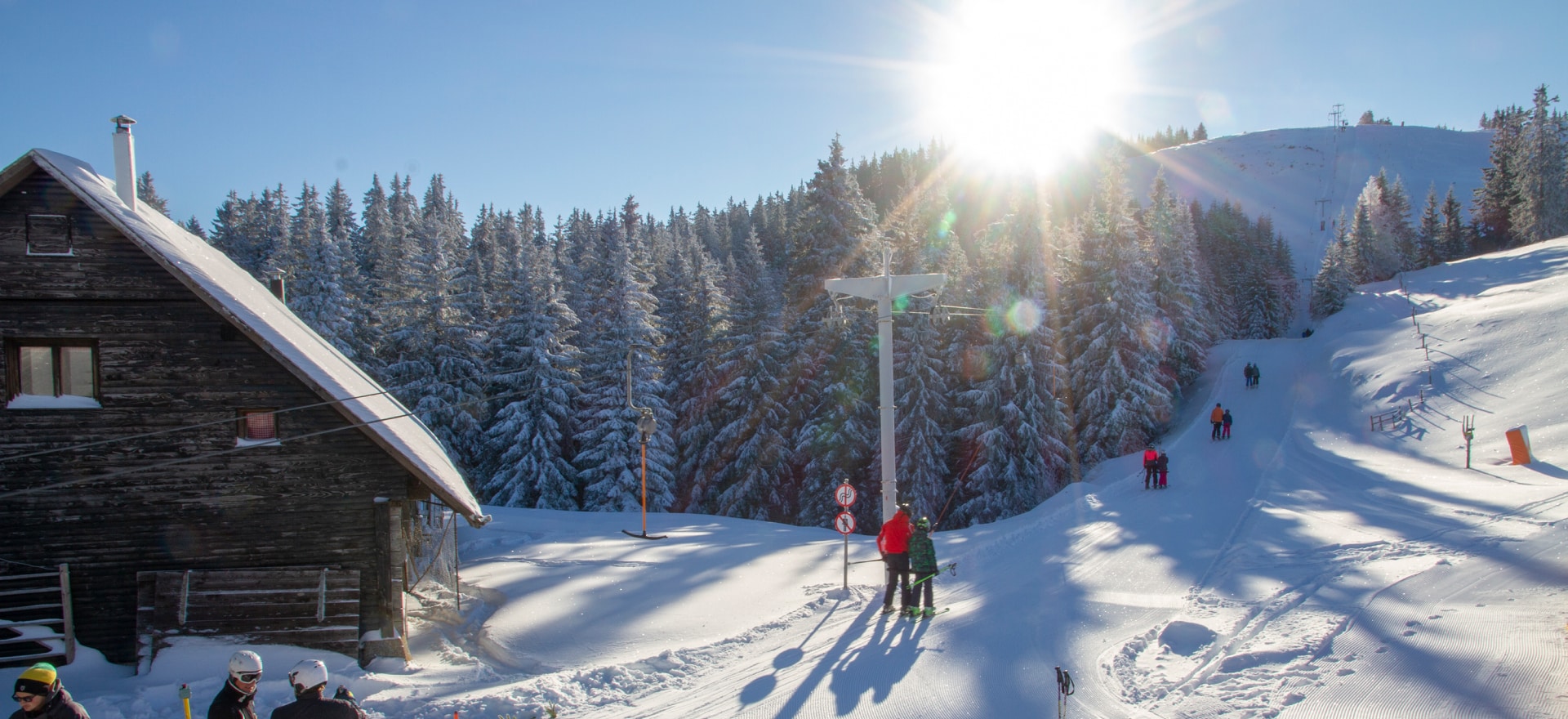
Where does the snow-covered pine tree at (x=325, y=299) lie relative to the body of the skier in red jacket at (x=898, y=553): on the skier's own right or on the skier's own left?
on the skier's own left

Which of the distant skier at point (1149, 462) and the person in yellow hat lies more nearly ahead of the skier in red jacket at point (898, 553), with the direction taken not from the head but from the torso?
the distant skier

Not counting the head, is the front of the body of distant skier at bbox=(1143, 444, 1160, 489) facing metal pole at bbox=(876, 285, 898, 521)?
no

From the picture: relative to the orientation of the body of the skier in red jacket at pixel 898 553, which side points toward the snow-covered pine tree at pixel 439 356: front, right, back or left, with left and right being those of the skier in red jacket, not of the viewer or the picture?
left

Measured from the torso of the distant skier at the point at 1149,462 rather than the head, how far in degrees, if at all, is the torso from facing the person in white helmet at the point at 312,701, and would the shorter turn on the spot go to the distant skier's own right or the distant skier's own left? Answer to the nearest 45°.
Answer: approximately 180°

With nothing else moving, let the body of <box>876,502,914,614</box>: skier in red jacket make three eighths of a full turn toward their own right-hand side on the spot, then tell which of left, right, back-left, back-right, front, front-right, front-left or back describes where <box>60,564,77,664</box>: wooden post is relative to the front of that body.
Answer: right

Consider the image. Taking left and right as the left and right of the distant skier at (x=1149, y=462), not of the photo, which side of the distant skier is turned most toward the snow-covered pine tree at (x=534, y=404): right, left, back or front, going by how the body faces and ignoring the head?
left

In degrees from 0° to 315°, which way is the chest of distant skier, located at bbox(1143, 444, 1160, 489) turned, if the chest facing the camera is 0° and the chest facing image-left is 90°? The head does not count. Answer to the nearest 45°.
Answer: approximately 180°

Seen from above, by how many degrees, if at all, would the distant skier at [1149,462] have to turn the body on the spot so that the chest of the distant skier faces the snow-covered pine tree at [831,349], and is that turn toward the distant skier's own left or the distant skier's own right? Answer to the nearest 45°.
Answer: approximately 45° to the distant skier's own left

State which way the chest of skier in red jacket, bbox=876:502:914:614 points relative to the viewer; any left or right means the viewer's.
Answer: facing away from the viewer and to the right of the viewer

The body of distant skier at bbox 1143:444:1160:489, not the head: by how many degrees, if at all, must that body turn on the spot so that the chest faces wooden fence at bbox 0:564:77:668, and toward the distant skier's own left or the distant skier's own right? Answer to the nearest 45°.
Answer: approximately 135° to the distant skier's own left

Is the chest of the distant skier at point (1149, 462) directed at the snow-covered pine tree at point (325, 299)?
no

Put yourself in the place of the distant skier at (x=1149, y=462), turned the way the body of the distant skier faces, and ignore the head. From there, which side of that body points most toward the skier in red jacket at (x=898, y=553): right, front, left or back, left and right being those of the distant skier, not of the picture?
back

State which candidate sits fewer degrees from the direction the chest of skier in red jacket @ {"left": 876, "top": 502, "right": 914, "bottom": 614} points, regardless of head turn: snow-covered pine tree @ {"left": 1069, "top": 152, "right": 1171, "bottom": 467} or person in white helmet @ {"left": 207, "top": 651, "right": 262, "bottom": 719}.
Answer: the snow-covered pine tree

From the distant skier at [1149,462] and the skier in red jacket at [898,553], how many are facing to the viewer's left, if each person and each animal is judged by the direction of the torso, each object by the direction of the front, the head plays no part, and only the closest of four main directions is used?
0

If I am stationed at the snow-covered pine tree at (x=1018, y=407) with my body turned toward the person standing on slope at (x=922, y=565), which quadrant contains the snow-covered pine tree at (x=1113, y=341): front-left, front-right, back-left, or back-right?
back-left

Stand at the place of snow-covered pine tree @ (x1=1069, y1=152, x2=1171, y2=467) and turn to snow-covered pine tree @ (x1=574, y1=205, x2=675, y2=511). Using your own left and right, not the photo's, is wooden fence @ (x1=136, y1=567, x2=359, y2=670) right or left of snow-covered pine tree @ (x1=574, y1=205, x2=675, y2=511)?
left

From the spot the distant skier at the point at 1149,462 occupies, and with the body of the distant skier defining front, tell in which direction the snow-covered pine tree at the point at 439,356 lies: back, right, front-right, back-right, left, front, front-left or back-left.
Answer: left
